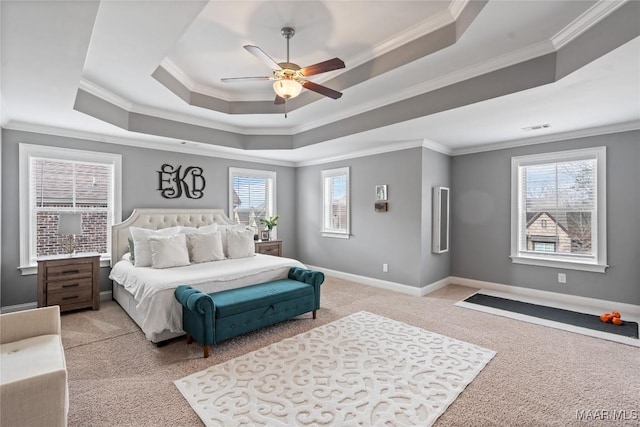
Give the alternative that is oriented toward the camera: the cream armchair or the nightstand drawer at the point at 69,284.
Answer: the nightstand drawer

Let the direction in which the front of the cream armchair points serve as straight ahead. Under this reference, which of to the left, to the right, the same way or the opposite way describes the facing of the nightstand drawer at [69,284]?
to the right

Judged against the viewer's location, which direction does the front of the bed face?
facing the viewer and to the right of the viewer

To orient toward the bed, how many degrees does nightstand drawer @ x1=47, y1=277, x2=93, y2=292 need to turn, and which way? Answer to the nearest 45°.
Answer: approximately 45° to its left

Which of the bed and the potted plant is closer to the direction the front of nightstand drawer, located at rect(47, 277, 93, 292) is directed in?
the bed

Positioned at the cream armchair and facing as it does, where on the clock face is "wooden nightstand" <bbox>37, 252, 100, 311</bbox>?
The wooden nightstand is roughly at 9 o'clock from the cream armchair.

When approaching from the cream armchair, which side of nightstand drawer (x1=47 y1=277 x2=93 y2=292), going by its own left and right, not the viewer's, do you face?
front

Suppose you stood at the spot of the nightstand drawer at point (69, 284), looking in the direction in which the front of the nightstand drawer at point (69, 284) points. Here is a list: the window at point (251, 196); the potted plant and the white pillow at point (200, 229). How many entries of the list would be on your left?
3

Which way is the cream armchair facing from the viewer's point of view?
to the viewer's right

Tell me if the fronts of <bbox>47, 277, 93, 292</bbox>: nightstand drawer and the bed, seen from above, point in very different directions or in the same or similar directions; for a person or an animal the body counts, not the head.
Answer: same or similar directions

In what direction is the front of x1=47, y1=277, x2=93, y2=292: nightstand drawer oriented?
toward the camera

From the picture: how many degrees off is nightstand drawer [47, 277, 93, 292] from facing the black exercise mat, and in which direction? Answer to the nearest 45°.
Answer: approximately 45° to its left

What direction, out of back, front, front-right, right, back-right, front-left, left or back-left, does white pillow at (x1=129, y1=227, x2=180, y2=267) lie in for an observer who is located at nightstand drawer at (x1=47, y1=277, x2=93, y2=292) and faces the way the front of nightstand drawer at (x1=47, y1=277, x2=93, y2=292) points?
front-left

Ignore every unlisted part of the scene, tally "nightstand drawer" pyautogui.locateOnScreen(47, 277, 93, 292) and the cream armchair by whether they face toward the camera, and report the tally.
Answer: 1

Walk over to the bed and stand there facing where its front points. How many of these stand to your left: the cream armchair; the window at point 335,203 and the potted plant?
2
